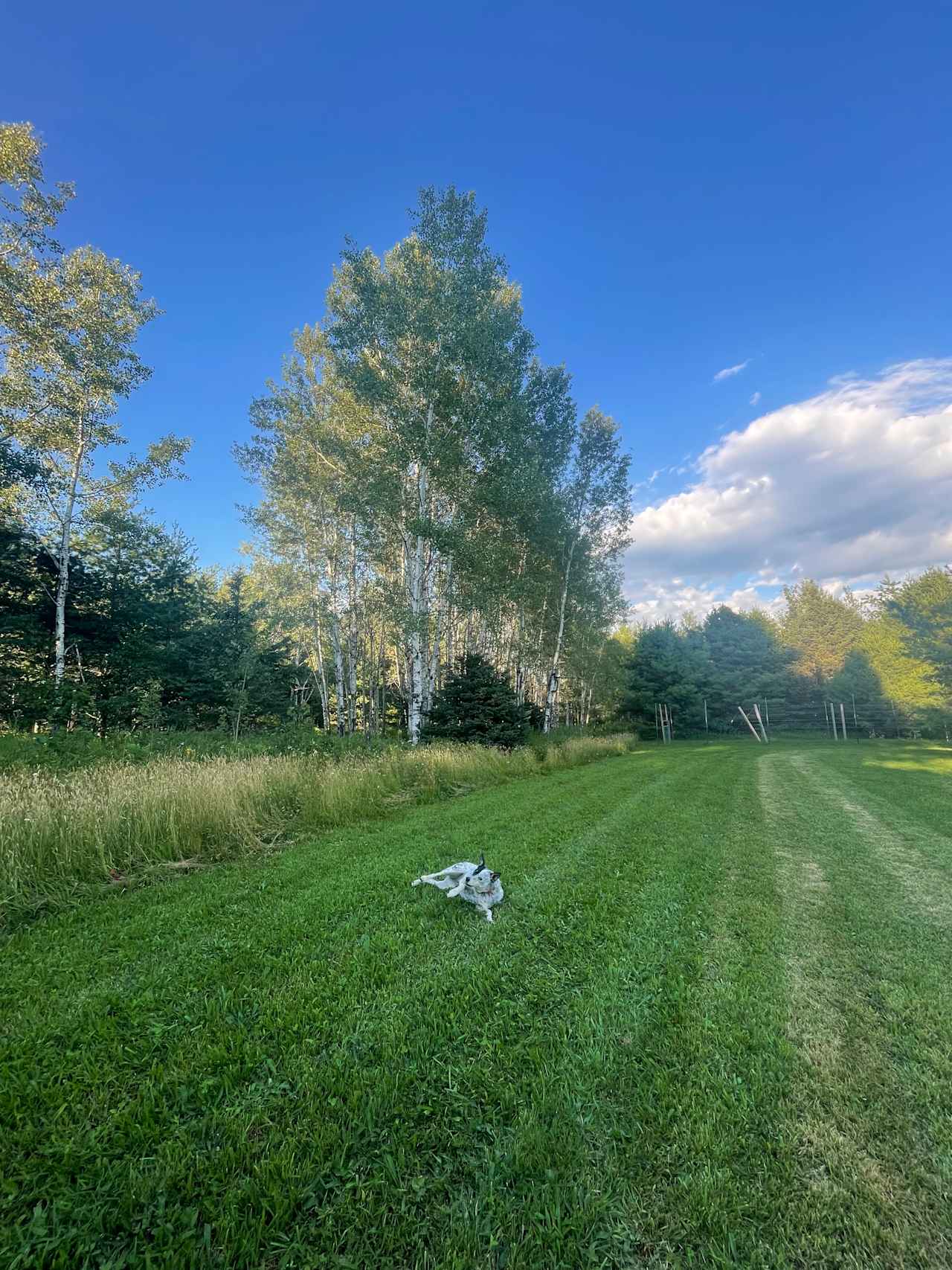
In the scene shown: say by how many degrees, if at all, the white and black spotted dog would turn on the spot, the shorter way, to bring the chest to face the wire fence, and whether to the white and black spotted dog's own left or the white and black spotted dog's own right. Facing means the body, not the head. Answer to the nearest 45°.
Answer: approximately 90° to the white and black spotted dog's own left

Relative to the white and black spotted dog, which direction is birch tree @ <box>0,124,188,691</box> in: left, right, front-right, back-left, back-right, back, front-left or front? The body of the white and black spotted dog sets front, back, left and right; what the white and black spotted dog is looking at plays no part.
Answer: back

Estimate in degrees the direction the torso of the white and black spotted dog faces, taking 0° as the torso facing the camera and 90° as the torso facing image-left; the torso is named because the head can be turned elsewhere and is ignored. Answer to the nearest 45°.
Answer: approximately 315°

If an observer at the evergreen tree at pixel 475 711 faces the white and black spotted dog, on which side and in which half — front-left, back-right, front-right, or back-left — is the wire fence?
back-left

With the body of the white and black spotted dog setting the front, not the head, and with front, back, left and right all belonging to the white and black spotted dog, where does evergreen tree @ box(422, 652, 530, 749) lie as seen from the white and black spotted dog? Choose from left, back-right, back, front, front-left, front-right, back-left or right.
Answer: back-left

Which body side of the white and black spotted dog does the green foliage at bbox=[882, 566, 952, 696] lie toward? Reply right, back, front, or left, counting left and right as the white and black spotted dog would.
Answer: left
